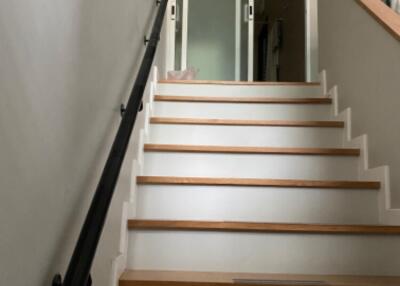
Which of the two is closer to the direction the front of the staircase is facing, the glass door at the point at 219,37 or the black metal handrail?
the black metal handrail

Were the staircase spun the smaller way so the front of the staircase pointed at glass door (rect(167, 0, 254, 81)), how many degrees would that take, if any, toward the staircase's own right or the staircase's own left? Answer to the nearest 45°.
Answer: approximately 180°

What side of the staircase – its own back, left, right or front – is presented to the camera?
front
